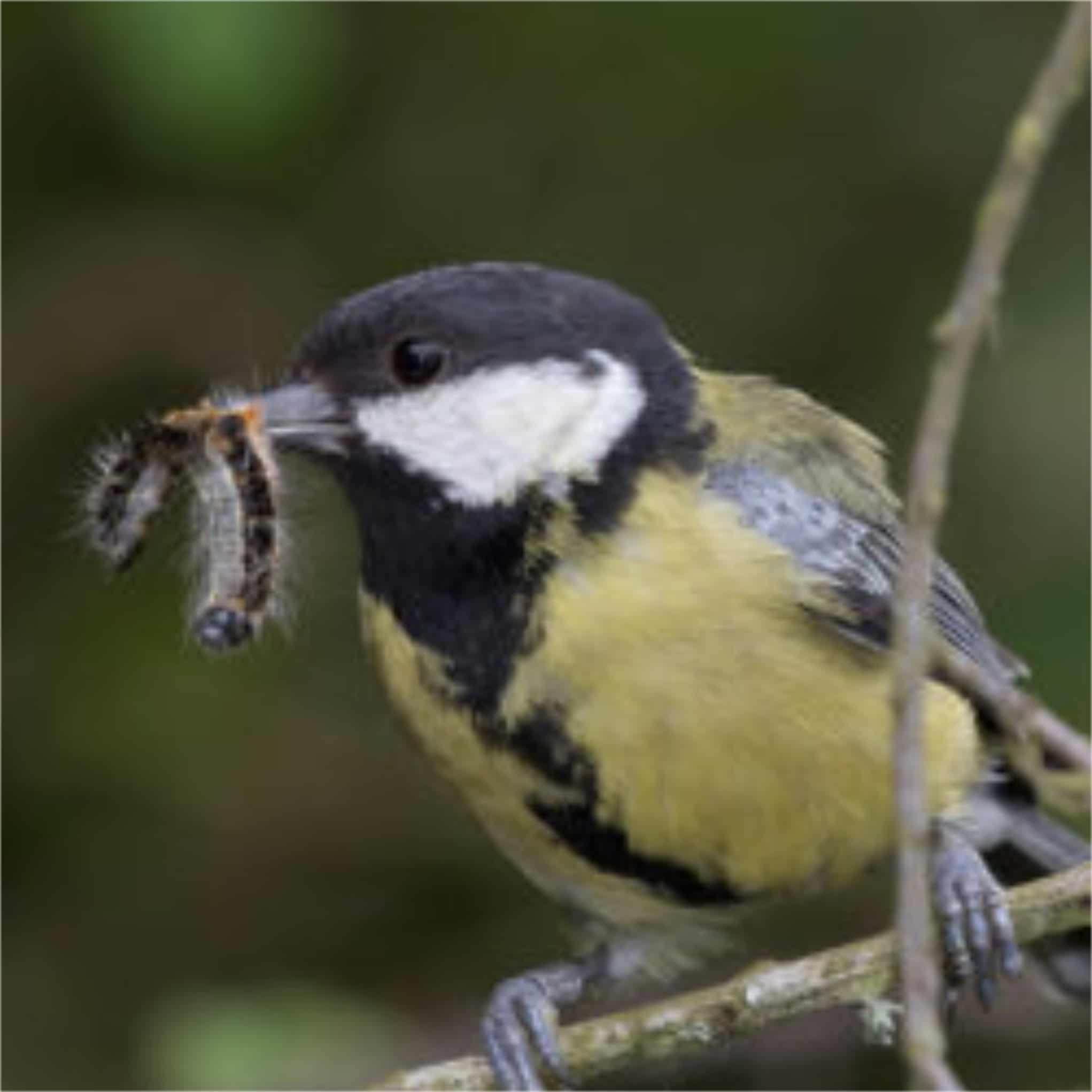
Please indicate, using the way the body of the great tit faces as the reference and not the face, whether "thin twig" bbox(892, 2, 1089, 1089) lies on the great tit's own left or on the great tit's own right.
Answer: on the great tit's own left

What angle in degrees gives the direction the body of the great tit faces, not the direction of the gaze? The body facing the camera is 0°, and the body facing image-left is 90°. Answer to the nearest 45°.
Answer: approximately 45°
